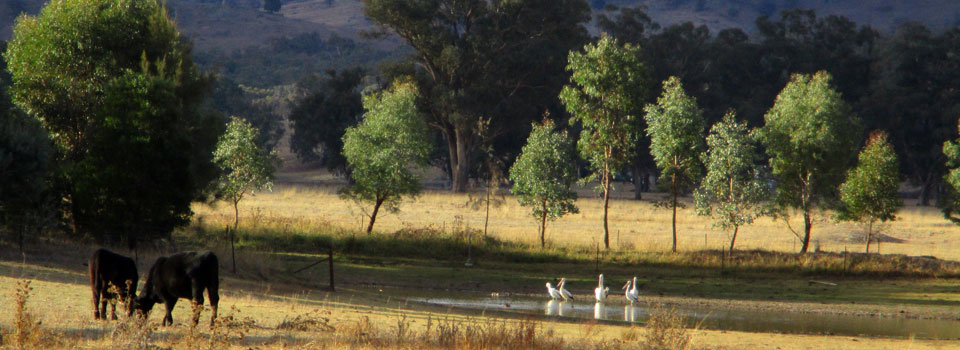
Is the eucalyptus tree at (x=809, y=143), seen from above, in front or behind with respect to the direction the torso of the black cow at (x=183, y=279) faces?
behind

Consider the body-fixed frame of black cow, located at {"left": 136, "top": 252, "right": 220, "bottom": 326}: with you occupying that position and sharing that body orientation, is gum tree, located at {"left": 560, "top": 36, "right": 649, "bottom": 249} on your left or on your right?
on your right

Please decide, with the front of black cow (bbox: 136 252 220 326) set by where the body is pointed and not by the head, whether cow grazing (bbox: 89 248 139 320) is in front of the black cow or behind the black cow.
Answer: in front

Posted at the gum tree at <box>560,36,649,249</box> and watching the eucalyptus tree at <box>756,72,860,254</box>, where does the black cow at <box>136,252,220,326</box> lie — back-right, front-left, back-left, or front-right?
back-right

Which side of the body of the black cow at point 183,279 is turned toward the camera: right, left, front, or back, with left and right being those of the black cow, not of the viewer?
left

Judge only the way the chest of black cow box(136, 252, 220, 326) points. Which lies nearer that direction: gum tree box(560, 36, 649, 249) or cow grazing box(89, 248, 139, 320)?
the cow grazing

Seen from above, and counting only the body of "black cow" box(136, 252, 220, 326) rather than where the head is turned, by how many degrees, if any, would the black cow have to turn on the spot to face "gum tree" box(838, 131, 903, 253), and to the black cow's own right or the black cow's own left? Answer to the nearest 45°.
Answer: approximately 135° to the black cow's own right

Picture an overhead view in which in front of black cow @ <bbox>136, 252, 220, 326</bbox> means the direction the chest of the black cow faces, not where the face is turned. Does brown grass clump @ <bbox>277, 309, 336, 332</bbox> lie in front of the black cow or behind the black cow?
behind

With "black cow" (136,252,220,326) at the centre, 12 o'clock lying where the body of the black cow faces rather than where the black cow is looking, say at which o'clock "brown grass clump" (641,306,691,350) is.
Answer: The brown grass clump is roughly at 7 o'clock from the black cow.

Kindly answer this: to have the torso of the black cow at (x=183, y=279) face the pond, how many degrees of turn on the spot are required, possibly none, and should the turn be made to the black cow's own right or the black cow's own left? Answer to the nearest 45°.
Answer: approximately 135° to the black cow's own right

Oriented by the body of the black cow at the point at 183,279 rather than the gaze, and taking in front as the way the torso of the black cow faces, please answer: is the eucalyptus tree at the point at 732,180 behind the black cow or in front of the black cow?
behind
